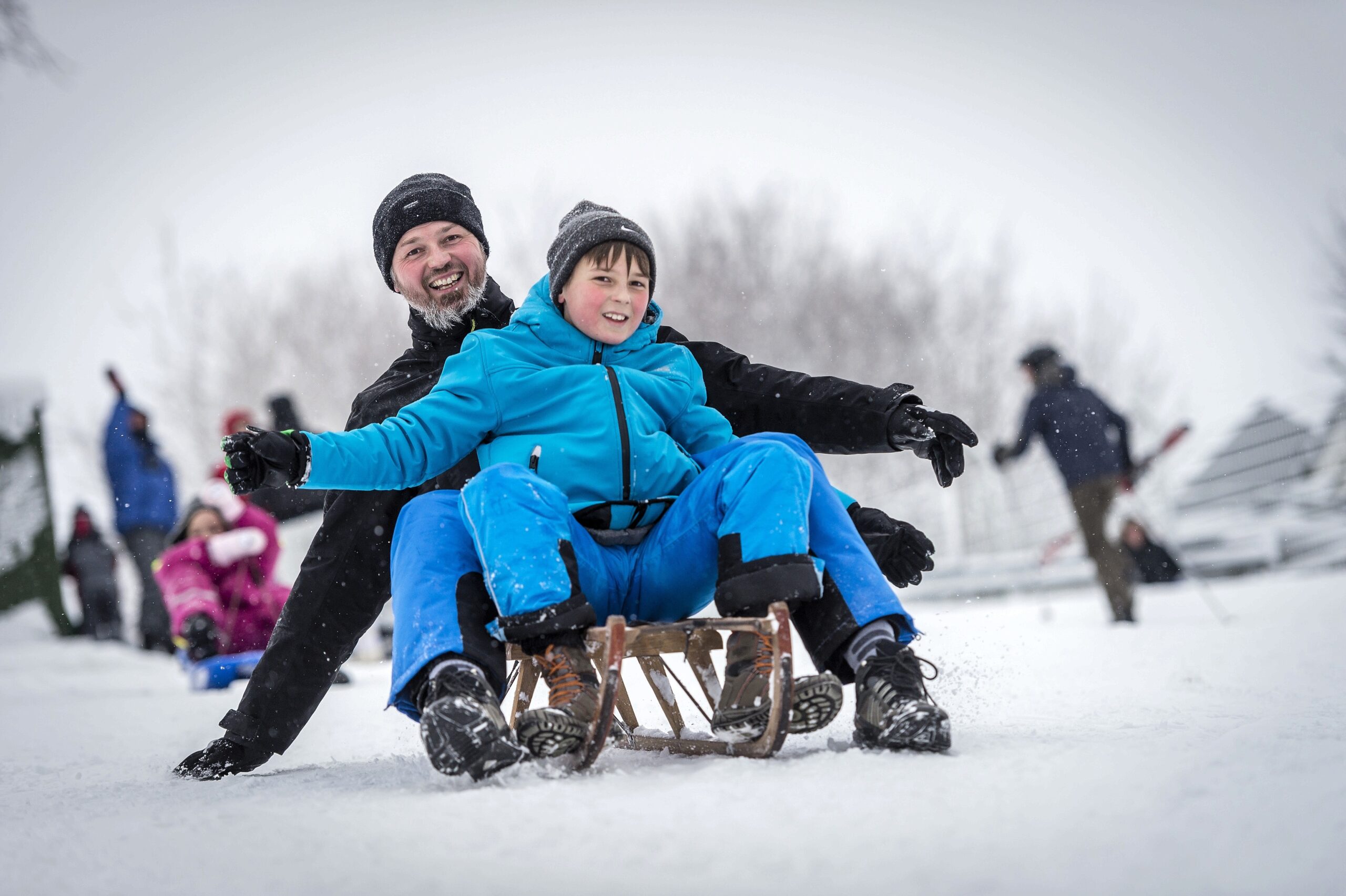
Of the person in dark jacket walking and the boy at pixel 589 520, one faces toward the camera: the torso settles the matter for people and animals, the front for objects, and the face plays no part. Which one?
the boy

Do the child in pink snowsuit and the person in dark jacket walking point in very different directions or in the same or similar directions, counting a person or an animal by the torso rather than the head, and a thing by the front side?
very different directions

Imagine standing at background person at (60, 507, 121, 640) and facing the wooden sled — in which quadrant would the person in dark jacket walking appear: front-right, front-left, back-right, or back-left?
front-left

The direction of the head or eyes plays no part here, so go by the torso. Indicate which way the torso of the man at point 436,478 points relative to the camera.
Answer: toward the camera

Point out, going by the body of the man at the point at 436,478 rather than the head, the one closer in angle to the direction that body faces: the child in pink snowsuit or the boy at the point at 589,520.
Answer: the boy

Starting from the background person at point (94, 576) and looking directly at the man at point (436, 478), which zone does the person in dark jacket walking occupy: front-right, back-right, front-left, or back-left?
front-left

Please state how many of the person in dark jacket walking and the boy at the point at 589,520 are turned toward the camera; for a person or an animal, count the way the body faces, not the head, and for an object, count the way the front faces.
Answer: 1
